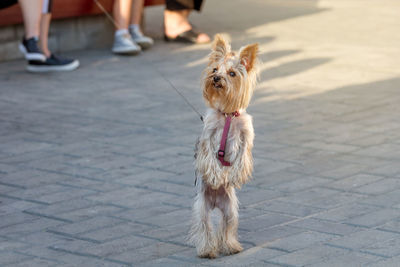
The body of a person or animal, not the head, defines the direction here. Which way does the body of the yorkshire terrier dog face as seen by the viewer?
toward the camera

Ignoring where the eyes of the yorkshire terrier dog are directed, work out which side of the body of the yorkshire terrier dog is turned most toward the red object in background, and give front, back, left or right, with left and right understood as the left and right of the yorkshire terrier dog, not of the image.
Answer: back
